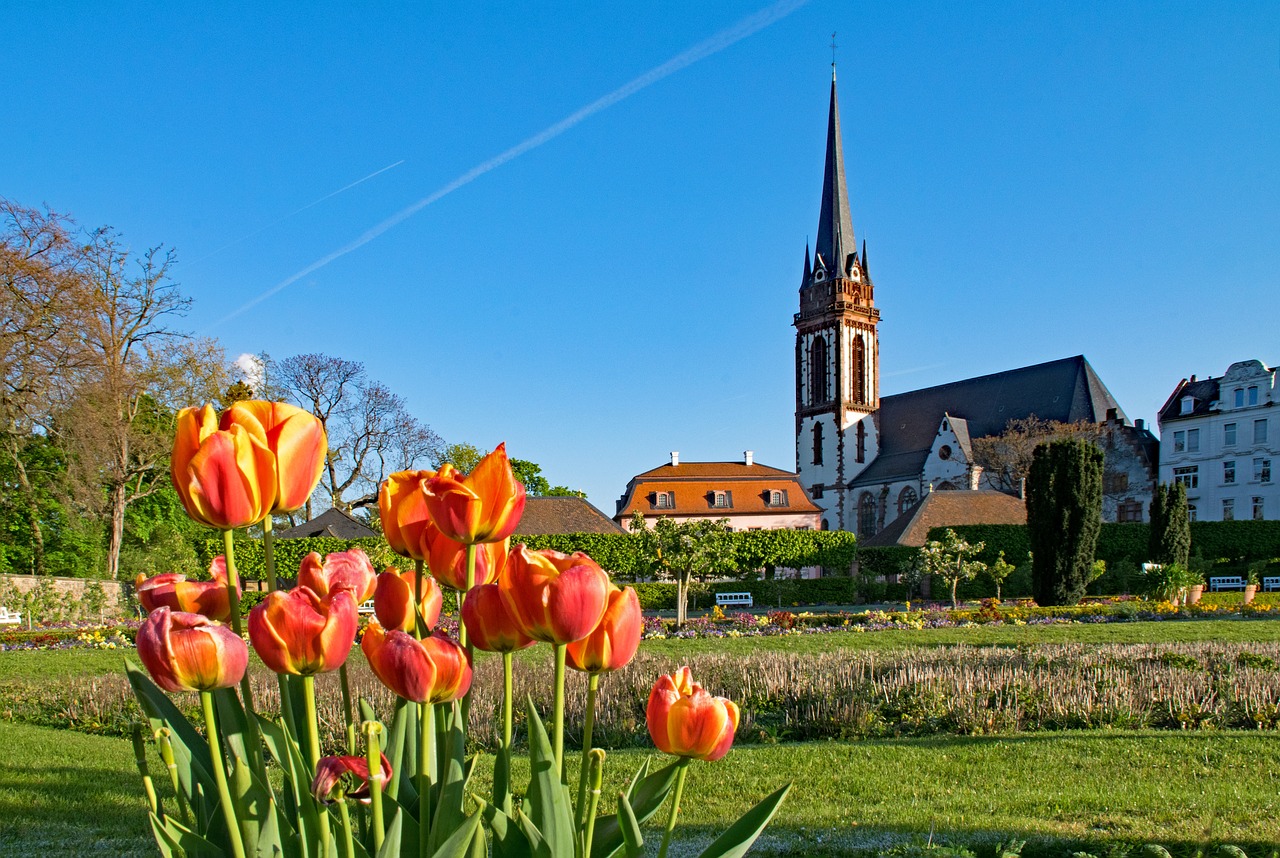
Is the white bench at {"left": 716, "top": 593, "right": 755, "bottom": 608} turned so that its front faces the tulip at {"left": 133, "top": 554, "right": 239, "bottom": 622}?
yes

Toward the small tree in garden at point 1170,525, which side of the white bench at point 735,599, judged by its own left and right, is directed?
left

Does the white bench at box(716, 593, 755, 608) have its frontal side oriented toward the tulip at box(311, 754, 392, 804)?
yes

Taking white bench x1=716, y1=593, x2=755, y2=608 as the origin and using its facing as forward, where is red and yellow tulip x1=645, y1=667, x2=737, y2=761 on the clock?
The red and yellow tulip is roughly at 12 o'clock from the white bench.

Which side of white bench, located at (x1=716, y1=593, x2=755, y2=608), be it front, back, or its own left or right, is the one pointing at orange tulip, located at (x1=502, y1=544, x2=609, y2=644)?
front

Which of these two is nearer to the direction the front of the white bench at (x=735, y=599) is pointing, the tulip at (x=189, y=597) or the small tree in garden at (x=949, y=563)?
the tulip

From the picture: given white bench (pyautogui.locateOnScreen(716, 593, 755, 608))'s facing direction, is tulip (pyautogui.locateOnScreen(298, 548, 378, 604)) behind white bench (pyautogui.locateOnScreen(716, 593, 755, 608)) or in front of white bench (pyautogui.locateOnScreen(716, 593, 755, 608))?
in front

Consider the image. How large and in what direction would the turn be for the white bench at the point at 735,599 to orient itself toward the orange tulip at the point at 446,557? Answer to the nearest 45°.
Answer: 0° — it already faces it

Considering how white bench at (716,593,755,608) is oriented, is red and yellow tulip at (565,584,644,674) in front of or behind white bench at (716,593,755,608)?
in front

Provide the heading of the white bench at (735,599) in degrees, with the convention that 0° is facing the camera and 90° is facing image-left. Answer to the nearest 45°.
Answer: approximately 0°

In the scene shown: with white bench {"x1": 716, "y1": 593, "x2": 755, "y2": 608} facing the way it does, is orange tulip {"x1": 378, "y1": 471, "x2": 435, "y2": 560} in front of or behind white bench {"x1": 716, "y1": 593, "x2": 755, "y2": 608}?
in front

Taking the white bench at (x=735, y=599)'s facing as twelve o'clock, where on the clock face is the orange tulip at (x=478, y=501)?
The orange tulip is roughly at 12 o'clock from the white bench.
